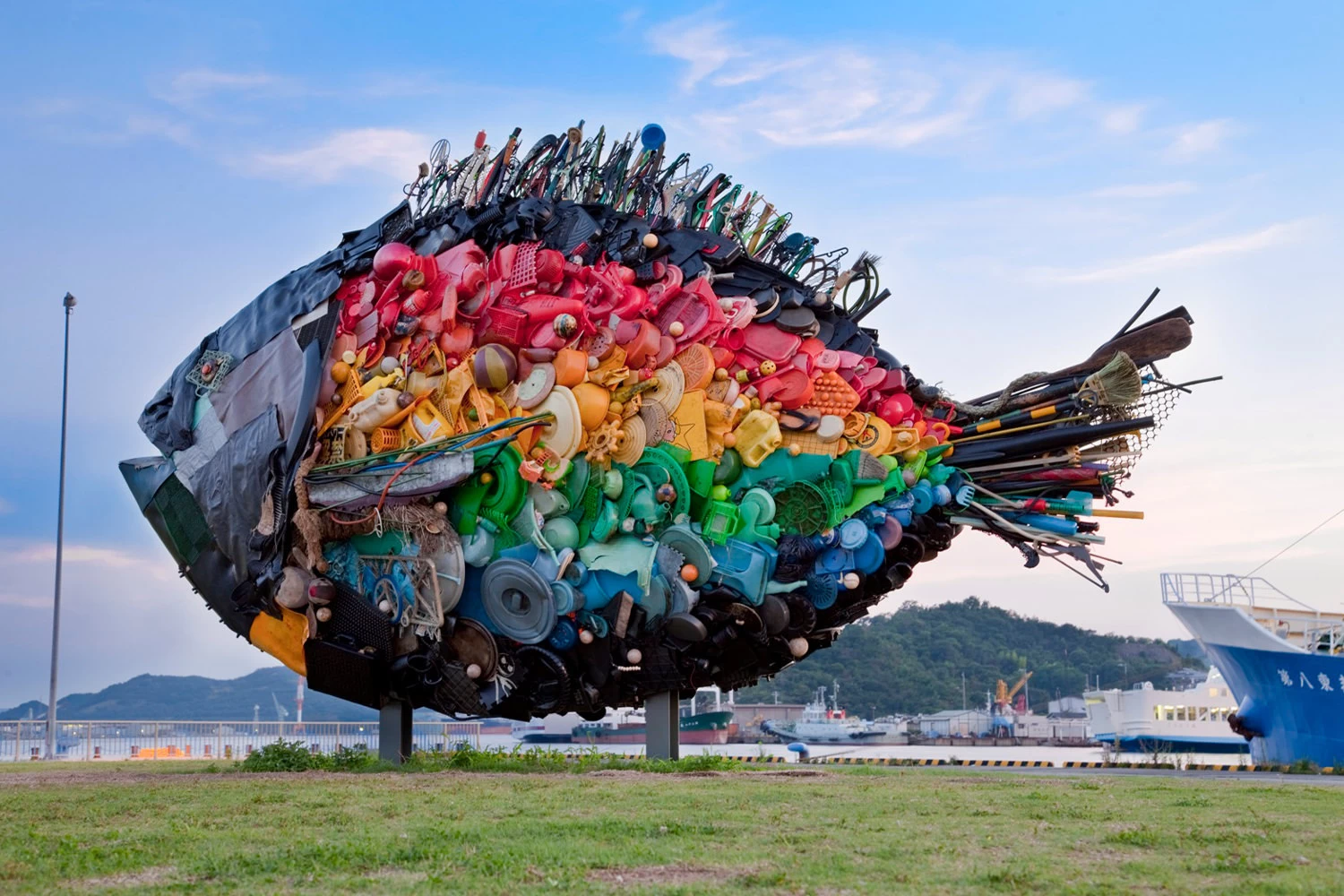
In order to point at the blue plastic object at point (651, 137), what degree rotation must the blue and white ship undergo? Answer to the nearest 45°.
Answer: approximately 45° to its left

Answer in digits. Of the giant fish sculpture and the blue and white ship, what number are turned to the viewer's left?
2

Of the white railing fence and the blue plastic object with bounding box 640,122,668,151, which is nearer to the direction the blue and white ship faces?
the white railing fence

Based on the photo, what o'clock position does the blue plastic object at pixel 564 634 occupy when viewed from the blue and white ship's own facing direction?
The blue plastic object is roughly at 10 o'clock from the blue and white ship.

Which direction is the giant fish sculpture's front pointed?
to the viewer's left

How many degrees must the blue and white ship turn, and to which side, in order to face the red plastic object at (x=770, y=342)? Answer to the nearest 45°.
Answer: approximately 45° to its left

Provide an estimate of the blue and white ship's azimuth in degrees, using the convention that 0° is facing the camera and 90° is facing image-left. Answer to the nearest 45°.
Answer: approximately 90°

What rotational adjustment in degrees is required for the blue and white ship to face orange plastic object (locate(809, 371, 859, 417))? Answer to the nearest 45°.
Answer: approximately 45° to its left

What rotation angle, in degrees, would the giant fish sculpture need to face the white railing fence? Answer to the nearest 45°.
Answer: approximately 45° to its right

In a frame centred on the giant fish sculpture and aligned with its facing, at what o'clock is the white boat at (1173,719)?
The white boat is roughly at 4 o'clock from the giant fish sculpture.

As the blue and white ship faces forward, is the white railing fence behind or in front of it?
in front
